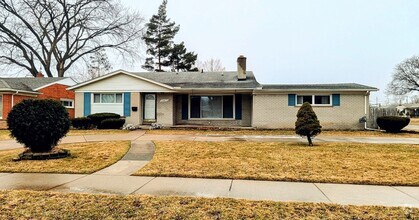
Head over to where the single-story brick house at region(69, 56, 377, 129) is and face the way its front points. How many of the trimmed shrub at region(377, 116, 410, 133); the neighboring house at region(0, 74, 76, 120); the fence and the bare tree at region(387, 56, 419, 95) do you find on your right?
1

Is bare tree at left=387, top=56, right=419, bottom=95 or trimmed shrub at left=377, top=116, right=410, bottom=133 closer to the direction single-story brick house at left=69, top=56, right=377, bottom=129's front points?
the trimmed shrub

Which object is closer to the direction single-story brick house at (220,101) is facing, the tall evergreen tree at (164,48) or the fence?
the fence

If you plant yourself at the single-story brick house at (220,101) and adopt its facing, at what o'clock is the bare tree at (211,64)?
The bare tree is roughly at 6 o'clock from the single-story brick house.

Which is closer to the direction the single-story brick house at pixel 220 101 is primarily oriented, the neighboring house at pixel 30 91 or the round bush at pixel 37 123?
the round bush

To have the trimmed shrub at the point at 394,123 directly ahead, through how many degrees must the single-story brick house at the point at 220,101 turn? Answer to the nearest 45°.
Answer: approximately 90° to its left

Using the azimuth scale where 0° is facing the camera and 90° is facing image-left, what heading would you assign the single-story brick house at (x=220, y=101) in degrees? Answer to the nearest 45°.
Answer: approximately 0°

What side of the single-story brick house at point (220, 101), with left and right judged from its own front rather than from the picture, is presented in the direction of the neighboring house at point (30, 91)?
right

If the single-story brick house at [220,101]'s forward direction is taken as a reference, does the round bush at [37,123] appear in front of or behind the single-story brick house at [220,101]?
in front

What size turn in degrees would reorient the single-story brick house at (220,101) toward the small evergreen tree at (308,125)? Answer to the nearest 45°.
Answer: approximately 45° to its left

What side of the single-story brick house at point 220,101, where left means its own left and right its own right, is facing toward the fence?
left

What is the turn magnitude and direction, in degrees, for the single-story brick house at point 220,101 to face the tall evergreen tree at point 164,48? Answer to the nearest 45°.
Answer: approximately 135° to its right

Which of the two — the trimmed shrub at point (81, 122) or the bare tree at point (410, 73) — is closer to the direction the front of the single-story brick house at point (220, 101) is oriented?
the trimmed shrub
